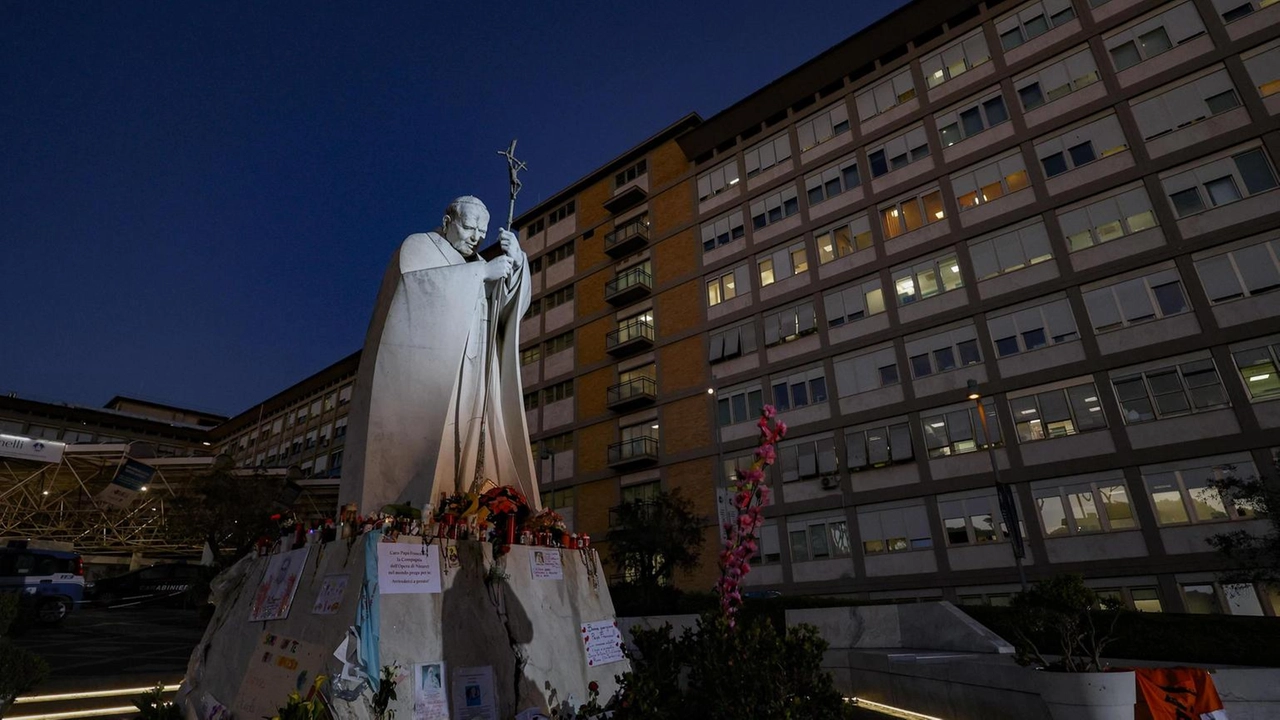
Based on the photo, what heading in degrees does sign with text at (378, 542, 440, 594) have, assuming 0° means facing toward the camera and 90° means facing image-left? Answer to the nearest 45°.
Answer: approximately 0°

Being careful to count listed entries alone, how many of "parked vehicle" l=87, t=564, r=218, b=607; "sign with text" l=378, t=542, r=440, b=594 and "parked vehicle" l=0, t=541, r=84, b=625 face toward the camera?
1

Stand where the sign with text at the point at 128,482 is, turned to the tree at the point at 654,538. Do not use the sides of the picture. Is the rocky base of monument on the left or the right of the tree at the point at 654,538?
right

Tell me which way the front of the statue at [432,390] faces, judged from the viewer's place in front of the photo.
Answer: facing the viewer and to the right of the viewer

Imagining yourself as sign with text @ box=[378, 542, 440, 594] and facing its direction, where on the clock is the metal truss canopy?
The metal truss canopy is roughly at 5 o'clock from the sign with text.

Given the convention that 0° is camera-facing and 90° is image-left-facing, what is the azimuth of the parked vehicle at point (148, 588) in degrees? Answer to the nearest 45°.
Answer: approximately 90°

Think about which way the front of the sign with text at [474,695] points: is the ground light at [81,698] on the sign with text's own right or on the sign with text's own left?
on the sign with text's own right

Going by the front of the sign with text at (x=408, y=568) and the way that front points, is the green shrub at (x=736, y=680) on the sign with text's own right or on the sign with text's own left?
on the sign with text's own left

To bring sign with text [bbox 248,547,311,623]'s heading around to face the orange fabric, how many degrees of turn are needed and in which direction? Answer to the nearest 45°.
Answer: approximately 90° to its left

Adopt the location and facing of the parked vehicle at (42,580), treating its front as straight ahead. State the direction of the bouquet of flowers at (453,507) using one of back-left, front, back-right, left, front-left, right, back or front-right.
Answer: left

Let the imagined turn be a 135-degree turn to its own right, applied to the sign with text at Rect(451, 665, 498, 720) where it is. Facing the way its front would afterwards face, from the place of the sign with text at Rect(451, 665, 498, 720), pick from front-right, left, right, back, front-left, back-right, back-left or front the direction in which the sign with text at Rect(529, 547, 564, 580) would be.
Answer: right

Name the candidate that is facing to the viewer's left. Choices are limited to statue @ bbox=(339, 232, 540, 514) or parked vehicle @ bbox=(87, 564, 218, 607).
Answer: the parked vehicle

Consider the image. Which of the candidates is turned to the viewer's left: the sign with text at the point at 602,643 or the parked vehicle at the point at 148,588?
the parked vehicle

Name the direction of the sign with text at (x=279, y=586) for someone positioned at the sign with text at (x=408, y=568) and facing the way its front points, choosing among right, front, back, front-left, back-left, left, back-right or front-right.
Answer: back-right

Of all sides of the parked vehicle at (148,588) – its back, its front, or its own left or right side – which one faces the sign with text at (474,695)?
left
